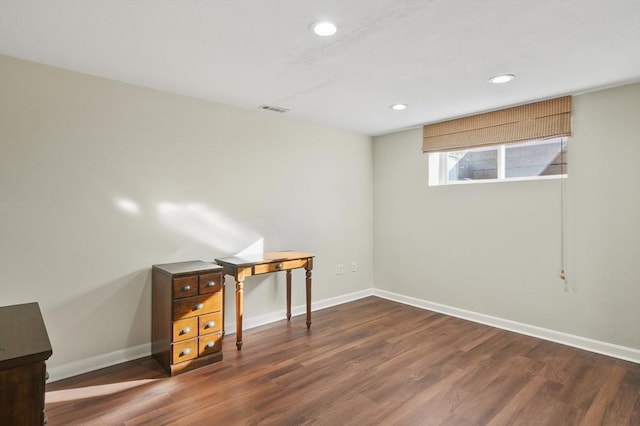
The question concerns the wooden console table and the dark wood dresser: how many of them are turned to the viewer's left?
0

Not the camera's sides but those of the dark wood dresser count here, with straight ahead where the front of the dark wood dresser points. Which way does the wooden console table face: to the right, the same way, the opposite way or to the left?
the same way

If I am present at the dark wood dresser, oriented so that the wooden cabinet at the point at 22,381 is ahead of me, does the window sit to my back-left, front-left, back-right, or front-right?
back-left

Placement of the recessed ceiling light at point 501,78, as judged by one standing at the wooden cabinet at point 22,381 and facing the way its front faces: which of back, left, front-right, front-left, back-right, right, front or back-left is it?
front

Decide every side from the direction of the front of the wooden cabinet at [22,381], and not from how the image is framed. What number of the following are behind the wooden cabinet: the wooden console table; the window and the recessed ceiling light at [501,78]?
0

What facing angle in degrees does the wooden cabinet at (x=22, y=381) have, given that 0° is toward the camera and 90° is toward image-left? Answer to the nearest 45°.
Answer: approximately 270°

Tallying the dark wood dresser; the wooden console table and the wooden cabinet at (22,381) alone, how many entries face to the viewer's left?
0

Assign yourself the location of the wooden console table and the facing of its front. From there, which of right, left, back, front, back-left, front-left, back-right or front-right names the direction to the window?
front-left

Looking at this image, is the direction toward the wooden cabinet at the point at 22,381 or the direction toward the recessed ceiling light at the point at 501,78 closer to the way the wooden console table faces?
the recessed ceiling light

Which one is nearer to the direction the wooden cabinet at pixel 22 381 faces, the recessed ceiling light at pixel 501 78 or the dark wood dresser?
the recessed ceiling light

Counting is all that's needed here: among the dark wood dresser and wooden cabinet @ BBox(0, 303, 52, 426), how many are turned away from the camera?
0

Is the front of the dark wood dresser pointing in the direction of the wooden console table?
no

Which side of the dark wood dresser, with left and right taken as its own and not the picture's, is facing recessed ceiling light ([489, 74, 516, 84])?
front

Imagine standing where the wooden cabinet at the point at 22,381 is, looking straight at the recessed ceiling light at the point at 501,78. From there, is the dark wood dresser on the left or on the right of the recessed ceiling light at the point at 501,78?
left

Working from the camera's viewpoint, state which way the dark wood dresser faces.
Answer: facing the viewer and to the right of the viewer

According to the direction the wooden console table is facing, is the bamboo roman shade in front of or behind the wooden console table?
in front
